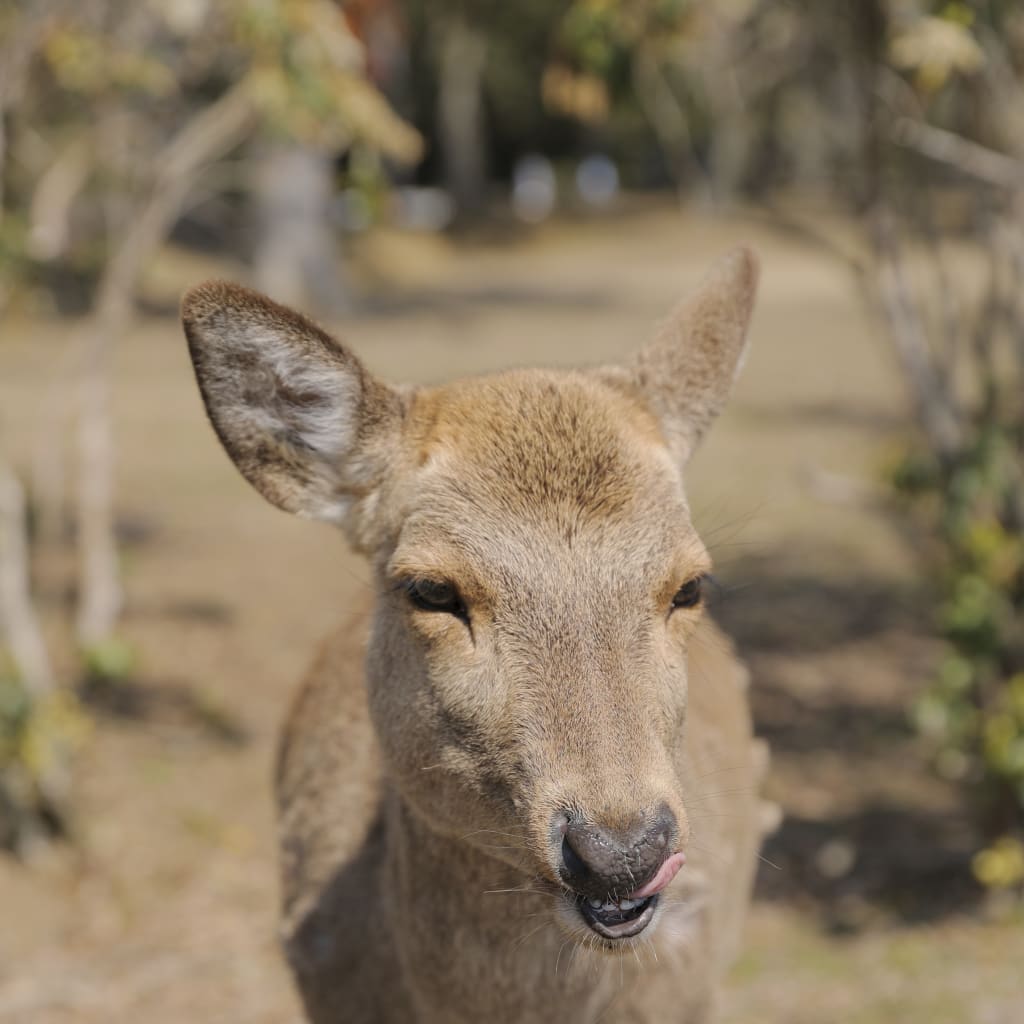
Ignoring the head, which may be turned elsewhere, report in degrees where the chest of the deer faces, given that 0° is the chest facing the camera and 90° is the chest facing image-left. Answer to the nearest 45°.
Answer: approximately 0°

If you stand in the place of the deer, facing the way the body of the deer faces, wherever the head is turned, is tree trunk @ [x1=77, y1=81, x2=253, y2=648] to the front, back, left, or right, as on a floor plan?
back

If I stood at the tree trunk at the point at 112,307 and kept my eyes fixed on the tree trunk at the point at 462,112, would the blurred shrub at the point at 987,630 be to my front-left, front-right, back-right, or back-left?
back-right

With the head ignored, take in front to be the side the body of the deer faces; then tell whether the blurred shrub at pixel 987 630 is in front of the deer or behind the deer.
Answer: behind

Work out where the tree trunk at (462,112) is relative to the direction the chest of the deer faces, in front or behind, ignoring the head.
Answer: behind

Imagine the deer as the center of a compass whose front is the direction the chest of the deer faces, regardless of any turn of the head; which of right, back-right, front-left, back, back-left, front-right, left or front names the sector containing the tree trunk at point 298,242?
back

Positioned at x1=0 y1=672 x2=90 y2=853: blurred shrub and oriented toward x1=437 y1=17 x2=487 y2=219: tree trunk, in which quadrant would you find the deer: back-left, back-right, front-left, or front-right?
back-right
